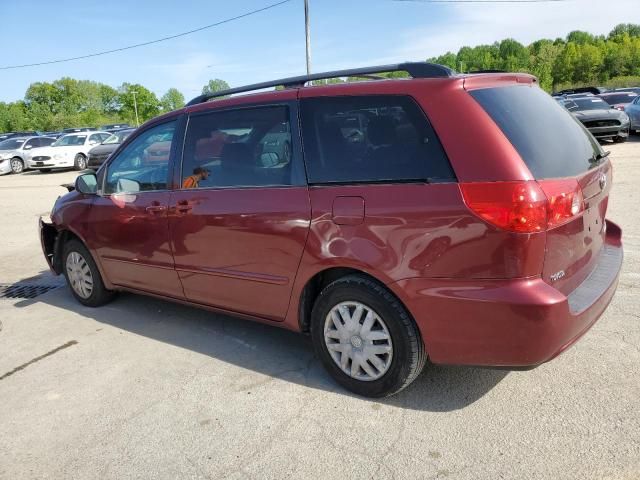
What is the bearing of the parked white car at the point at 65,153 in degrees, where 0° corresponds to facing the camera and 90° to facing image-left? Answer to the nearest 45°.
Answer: approximately 45°

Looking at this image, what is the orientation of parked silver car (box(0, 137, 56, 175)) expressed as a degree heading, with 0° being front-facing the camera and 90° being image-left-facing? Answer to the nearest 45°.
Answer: approximately 45°

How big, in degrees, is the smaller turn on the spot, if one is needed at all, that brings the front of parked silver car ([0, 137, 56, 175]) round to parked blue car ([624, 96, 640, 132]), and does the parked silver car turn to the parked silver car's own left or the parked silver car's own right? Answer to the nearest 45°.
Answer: approximately 90° to the parked silver car's own left

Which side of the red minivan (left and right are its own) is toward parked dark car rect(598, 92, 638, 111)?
right

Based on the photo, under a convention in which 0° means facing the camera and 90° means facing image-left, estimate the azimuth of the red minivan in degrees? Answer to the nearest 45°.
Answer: approximately 135°

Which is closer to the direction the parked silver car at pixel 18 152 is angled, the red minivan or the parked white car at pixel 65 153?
the red minivan

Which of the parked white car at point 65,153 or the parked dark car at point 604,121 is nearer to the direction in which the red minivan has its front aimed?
the parked white car

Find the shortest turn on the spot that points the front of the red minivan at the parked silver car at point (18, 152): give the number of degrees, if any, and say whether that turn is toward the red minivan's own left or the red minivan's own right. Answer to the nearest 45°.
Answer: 0° — it already faces it
